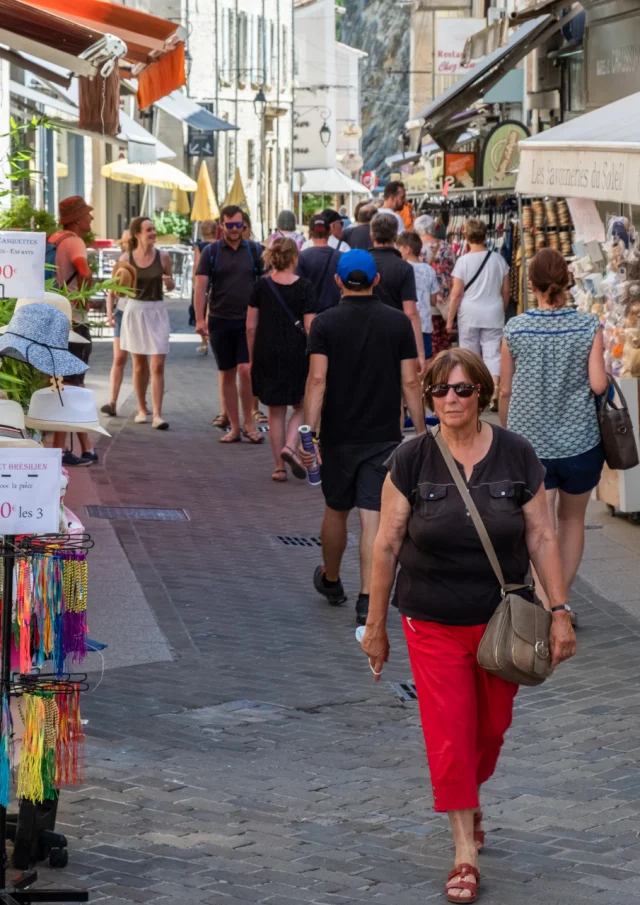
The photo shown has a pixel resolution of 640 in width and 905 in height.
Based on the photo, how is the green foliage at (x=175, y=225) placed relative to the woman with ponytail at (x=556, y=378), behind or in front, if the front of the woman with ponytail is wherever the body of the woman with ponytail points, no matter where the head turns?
in front

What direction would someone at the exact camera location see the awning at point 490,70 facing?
facing to the left of the viewer

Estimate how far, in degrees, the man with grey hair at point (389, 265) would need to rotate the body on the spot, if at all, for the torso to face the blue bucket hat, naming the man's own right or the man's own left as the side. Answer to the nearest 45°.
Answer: approximately 180°

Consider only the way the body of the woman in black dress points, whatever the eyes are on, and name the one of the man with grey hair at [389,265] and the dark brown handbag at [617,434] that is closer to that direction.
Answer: the man with grey hair

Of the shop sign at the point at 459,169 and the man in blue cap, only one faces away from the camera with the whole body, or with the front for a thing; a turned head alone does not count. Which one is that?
the man in blue cap

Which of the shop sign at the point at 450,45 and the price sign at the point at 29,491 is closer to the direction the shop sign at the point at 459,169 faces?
the price sign

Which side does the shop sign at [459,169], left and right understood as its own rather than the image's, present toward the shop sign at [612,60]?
front

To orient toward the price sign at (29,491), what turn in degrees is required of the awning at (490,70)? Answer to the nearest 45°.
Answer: approximately 90° to its left

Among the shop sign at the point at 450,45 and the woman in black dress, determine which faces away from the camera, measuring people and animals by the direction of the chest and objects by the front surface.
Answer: the woman in black dress

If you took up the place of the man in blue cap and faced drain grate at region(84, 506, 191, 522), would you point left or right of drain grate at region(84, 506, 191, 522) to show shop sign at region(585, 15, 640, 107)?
right

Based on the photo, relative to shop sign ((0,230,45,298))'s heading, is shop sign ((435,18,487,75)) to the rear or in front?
to the rear

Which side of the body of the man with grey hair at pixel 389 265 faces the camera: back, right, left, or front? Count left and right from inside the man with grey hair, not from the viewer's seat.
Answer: back

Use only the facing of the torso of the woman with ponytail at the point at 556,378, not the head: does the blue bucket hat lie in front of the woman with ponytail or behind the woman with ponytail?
behind

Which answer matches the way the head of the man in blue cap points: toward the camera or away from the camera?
away from the camera

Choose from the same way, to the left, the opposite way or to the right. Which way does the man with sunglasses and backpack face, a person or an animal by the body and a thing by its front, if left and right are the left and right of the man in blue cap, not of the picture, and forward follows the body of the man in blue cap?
the opposite way

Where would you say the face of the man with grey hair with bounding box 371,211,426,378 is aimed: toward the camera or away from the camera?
away from the camera

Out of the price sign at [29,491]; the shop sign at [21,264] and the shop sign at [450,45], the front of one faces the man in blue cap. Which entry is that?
the shop sign at [450,45]
